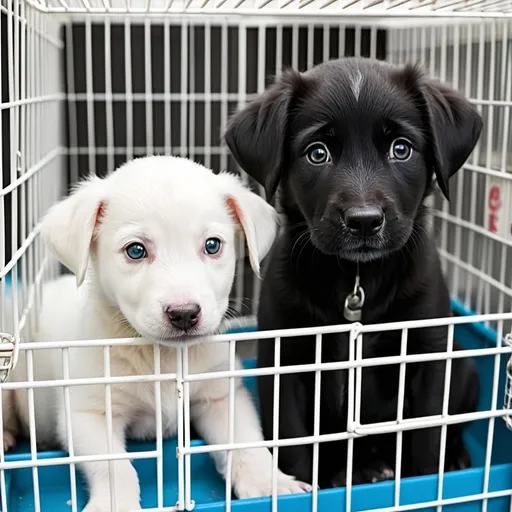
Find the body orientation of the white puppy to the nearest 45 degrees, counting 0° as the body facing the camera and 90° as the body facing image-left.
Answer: approximately 315°

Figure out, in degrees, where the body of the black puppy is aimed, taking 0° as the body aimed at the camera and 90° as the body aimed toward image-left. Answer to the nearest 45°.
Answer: approximately 0°
